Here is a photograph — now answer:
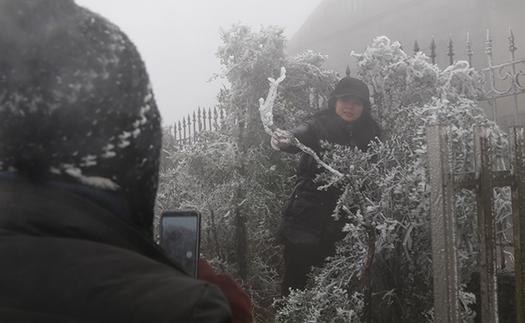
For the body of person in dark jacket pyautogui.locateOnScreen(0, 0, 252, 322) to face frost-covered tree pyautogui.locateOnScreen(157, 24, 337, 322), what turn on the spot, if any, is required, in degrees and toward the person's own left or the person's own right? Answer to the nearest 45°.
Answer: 0° — they already face it

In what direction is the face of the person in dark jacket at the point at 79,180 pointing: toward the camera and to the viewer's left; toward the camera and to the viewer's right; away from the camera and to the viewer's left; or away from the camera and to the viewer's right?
away from the camera and to the viewer's right

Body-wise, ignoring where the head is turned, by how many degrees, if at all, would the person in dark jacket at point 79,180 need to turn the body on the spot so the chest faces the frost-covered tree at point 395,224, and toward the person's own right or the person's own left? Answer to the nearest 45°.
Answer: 0° — they already face it

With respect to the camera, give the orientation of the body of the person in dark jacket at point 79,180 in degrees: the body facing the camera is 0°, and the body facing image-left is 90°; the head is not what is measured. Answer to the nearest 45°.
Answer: approximately 225°

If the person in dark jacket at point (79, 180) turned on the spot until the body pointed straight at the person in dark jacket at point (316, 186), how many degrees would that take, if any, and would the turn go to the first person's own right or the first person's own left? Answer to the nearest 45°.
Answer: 0° — they already face them
